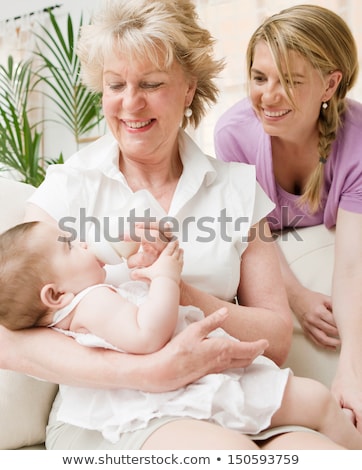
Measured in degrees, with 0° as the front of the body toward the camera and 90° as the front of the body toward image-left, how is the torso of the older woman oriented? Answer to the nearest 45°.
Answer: approximately 0°
